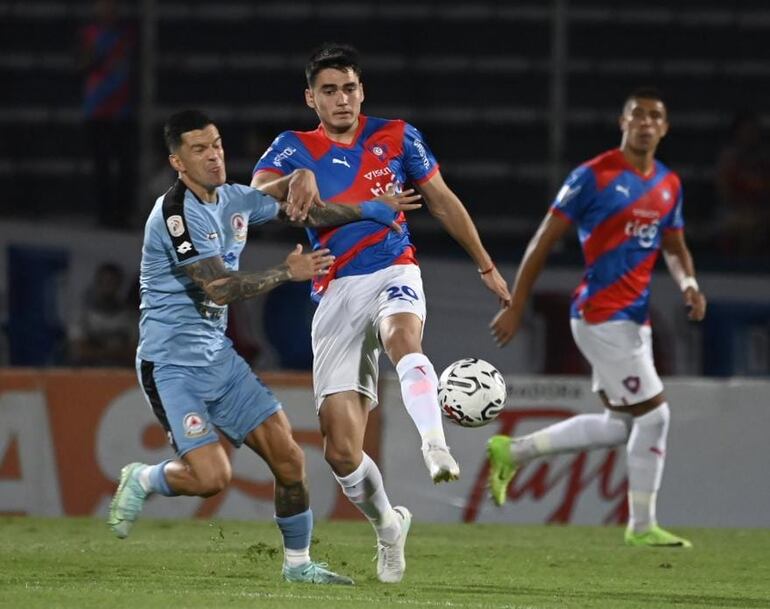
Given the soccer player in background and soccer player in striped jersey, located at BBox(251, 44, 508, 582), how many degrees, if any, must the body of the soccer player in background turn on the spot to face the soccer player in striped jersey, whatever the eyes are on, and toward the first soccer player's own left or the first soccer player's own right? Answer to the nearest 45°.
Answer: approximately 90° to the first soccer player's own right

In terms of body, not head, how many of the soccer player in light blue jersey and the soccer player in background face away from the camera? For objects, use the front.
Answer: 0

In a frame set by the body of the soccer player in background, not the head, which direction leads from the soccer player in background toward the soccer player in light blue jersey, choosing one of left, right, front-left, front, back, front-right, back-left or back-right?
right

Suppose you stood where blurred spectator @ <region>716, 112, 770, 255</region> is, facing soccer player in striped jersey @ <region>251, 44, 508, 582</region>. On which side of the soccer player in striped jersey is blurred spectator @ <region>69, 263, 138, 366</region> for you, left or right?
right

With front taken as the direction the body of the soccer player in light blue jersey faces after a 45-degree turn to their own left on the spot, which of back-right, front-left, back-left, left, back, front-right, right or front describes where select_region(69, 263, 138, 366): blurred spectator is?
left

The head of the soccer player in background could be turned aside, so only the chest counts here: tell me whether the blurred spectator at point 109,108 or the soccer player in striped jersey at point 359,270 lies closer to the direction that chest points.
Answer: the soccer player in striped jersey

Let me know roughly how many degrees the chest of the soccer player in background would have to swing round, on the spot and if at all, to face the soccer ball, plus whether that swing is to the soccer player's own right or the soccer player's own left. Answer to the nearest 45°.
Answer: approximately 45° to the soccer player's own right

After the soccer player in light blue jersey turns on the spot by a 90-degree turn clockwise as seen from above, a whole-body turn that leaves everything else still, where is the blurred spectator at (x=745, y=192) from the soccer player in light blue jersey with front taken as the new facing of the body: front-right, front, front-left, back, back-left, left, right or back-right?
back

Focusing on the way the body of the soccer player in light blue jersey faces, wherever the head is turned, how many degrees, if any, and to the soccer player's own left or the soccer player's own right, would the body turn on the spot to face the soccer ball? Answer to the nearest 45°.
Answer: approximately 45° to the soccer player's own left

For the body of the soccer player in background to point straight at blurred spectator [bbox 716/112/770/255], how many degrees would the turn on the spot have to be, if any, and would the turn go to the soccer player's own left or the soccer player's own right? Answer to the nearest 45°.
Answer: approximately 135° to the soccer player's own left

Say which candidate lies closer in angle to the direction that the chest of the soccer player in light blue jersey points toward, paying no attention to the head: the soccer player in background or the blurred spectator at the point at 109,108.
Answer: the soccer player in background

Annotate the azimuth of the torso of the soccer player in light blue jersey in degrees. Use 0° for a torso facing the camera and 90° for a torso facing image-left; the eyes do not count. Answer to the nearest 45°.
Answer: approximately 315°
